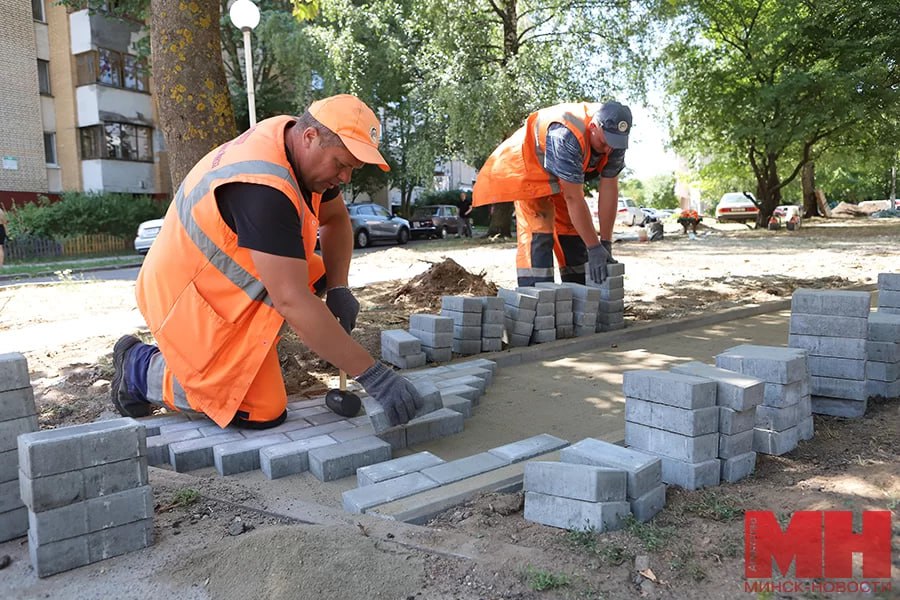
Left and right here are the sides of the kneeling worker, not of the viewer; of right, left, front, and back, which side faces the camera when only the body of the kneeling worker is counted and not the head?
right

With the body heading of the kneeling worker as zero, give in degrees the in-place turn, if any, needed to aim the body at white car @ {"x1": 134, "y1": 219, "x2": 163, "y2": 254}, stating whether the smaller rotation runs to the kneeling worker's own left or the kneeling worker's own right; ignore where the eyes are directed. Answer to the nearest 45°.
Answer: approximately 90° to the kneeling worker's own left

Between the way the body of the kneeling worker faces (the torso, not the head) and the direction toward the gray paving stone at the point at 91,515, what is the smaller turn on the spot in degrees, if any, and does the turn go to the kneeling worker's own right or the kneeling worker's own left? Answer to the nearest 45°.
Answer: approximately 135° to the kneeling worker's own right

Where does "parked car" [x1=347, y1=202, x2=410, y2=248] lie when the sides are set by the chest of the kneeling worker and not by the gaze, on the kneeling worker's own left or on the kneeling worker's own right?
on the kneeling worker's own left
